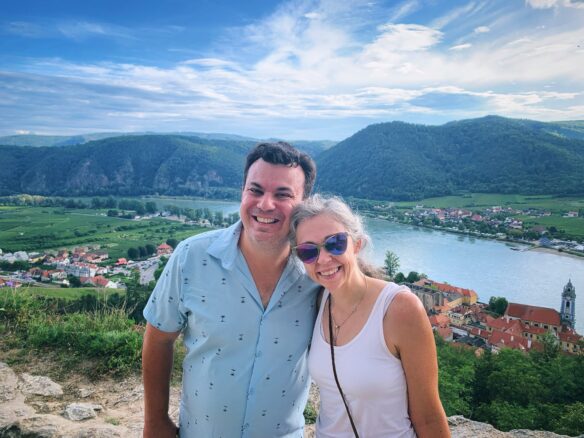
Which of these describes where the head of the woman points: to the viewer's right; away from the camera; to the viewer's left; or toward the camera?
toward the camera

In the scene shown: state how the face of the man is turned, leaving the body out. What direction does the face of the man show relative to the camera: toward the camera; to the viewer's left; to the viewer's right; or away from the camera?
toward the camera

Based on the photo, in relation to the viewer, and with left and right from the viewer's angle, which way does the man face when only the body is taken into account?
facing the viewer

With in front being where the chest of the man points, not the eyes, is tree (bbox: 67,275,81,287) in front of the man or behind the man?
behind

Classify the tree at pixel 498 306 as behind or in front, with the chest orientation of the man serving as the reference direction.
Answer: behind

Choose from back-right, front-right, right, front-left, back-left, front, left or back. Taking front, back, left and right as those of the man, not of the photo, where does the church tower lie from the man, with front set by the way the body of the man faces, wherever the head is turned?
back-left

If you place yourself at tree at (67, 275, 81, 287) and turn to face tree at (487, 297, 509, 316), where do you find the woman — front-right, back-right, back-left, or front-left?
front-right

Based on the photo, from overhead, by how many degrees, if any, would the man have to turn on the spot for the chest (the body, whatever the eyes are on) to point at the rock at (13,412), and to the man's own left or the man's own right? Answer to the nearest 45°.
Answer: approximately 135° to the man's own right
